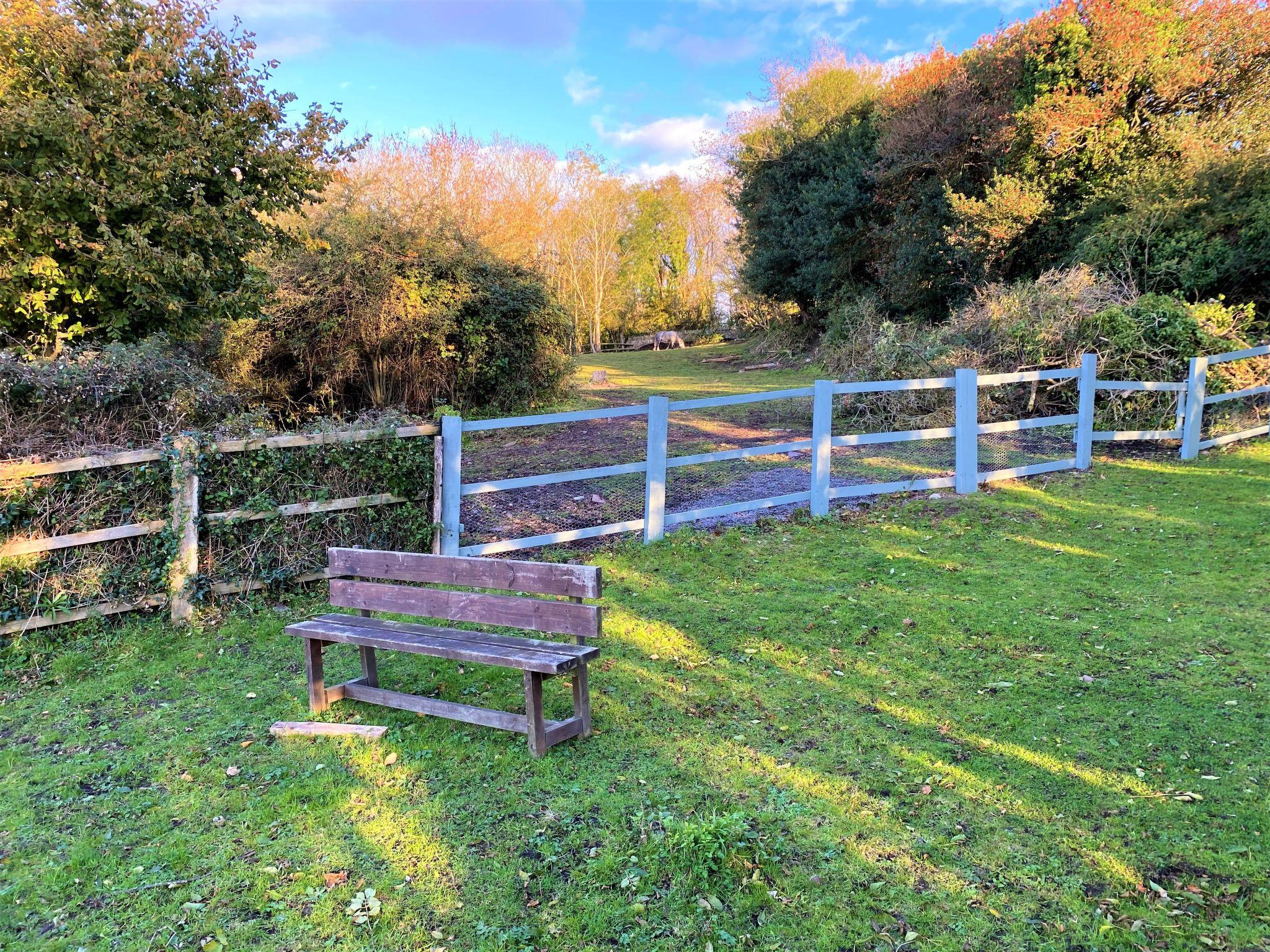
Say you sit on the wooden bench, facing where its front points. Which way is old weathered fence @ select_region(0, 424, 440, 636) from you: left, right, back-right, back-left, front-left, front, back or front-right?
right

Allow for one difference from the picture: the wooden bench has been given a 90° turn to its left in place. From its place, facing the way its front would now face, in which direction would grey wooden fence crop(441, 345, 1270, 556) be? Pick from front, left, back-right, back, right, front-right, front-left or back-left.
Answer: left

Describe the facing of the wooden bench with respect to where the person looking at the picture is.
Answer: facing the viewer and to the left of the viewer

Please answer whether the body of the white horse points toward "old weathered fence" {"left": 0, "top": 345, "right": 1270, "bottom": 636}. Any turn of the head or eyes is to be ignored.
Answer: no

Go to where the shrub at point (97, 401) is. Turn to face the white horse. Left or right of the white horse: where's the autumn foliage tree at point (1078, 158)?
right

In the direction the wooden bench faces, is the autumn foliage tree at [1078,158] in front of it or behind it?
behind

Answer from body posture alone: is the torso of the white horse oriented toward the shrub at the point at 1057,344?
no

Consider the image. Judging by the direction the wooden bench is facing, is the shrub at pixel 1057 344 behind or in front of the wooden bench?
behind

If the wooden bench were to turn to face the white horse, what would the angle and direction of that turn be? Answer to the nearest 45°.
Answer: approximately 135° to its right
